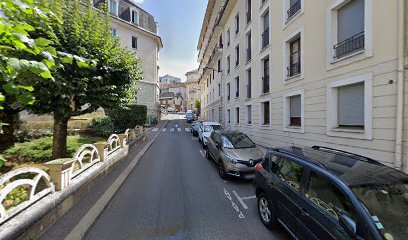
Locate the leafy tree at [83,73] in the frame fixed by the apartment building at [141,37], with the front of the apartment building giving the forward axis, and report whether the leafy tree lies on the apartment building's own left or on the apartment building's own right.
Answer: on the apartment building's own right

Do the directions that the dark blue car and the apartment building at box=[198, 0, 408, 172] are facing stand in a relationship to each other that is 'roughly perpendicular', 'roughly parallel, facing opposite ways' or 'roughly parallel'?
roughly perpendicular

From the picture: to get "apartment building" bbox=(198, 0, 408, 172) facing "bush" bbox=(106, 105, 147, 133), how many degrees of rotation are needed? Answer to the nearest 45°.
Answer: approximately 45° to its right

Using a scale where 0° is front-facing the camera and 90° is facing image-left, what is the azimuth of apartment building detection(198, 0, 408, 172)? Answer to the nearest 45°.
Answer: approximately 45°

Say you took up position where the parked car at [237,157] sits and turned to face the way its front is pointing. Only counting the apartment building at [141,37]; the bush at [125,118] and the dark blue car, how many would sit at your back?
2

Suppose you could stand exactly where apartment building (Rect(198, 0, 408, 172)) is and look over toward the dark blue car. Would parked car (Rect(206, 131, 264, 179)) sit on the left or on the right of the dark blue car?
right

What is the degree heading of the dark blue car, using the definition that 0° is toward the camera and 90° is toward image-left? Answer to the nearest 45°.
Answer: approximately 315°
